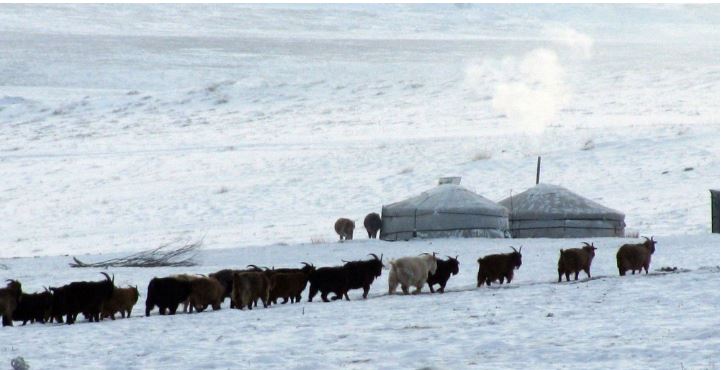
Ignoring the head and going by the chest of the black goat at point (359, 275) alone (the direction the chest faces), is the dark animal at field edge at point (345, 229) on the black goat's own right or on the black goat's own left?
on the black goat's own left

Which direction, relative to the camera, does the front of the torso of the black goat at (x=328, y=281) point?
to the viewer's right

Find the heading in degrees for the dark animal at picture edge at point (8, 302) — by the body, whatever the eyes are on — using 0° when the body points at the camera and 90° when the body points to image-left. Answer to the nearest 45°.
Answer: approximately 270°

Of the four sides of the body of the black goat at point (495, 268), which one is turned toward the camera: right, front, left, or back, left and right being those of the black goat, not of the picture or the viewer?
right

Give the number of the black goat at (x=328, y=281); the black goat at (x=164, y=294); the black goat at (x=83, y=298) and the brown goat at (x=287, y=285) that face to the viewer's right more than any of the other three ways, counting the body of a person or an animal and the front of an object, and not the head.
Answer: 4

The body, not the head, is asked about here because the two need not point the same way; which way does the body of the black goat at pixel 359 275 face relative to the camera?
to the viewer's right

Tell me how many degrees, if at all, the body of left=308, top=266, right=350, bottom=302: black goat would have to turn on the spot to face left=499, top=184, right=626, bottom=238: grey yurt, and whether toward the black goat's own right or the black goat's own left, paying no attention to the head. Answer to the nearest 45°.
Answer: approximately 45° to the black goat's own left

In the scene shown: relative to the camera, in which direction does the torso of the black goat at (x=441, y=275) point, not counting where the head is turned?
to the viewer's right

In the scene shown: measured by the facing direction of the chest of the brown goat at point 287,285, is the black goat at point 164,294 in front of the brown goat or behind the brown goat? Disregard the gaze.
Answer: behind

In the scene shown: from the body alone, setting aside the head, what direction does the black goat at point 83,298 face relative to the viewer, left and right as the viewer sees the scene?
facing to the right of the viewer

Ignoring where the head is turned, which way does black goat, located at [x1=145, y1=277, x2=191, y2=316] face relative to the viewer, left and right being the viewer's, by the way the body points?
facing to the right of the viewer

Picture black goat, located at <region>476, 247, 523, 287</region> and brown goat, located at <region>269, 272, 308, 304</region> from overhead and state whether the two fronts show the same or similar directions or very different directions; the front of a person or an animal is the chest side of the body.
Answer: same or similar directions

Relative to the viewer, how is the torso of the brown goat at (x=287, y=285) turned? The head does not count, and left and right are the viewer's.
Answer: facing to the right of the viewer

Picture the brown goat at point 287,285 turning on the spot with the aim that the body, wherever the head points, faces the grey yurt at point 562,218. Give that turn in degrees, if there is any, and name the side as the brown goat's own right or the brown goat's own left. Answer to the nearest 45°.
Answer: approximately 45° to the brown goat's own left

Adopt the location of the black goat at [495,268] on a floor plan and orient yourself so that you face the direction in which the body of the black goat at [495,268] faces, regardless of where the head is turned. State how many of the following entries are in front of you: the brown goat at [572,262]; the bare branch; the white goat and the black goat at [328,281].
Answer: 1
